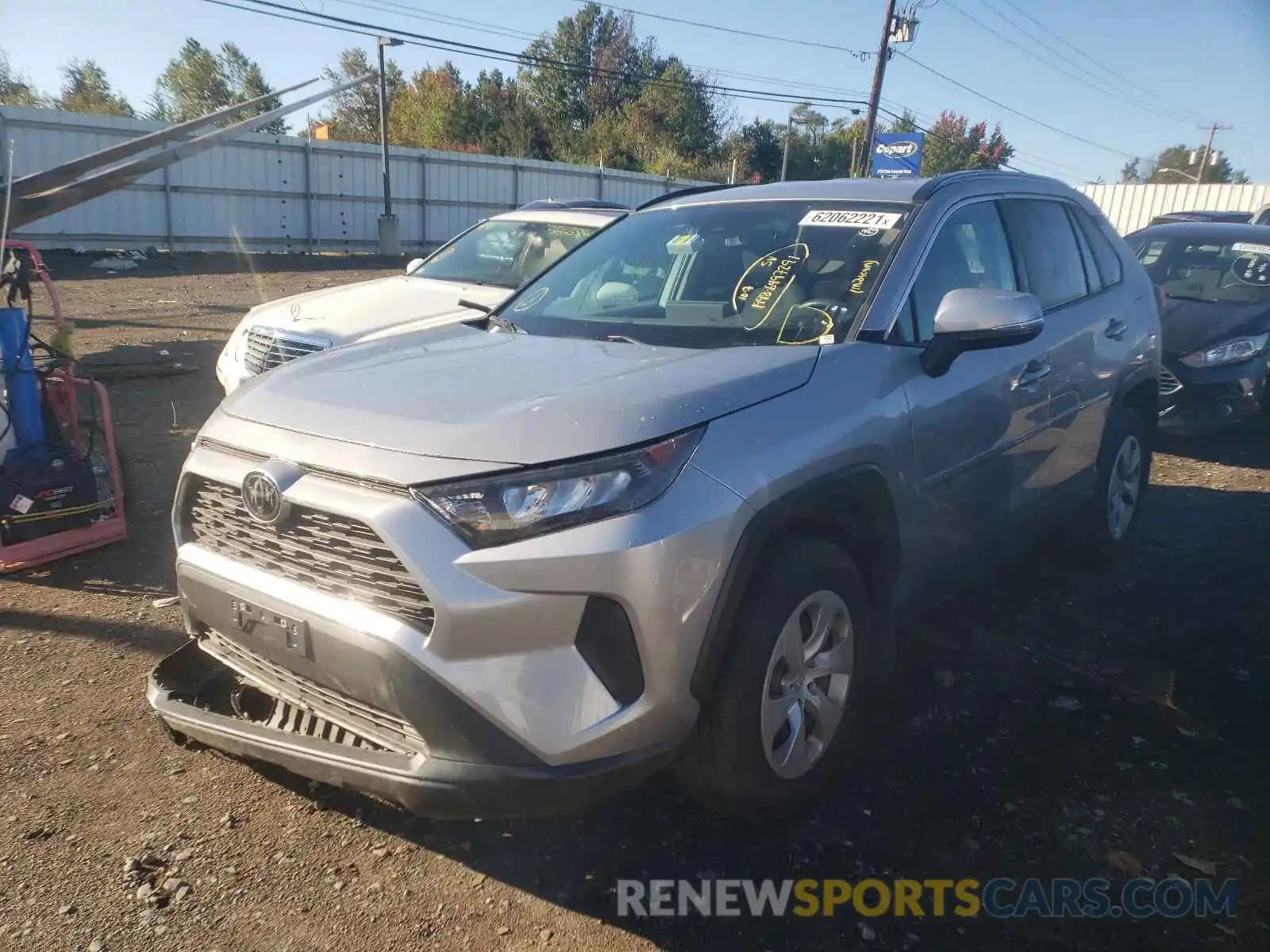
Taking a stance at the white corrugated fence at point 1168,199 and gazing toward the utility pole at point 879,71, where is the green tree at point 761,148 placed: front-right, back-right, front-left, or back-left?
front-right

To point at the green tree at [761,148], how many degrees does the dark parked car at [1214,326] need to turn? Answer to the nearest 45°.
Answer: approximately 90° to its right

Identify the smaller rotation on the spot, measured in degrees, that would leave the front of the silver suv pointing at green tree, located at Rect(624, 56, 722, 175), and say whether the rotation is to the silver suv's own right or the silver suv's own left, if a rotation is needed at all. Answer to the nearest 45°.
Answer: approximately 135° to the silver suv's own right

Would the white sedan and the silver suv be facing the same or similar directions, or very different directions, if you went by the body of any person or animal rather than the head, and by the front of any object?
same or similar directions

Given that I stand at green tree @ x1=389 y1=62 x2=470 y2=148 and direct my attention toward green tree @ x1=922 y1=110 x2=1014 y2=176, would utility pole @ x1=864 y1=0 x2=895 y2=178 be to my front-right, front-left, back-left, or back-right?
front-right

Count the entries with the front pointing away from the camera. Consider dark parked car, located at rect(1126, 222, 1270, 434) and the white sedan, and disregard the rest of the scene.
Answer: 0

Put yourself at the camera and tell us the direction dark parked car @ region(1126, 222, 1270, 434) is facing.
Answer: facing the viewer and to the left of the viewer

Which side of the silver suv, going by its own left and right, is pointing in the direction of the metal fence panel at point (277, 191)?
right

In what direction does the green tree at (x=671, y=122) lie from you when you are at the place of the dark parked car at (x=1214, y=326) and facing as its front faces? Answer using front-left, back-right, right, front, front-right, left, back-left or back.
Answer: right

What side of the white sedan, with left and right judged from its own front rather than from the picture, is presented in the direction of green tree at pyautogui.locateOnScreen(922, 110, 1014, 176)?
back

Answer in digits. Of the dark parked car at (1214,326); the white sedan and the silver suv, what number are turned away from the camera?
0

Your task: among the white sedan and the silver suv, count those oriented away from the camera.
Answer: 0

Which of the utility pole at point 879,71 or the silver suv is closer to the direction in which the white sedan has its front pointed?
the silver suv

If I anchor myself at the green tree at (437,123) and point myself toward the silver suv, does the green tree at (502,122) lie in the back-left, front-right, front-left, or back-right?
front-left

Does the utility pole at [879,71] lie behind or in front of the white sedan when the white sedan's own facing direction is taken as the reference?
behind

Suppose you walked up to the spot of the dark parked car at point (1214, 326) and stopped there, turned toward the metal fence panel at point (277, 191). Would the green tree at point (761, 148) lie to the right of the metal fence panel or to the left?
right

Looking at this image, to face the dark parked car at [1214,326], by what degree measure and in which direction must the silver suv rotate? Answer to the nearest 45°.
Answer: approximately 180°
